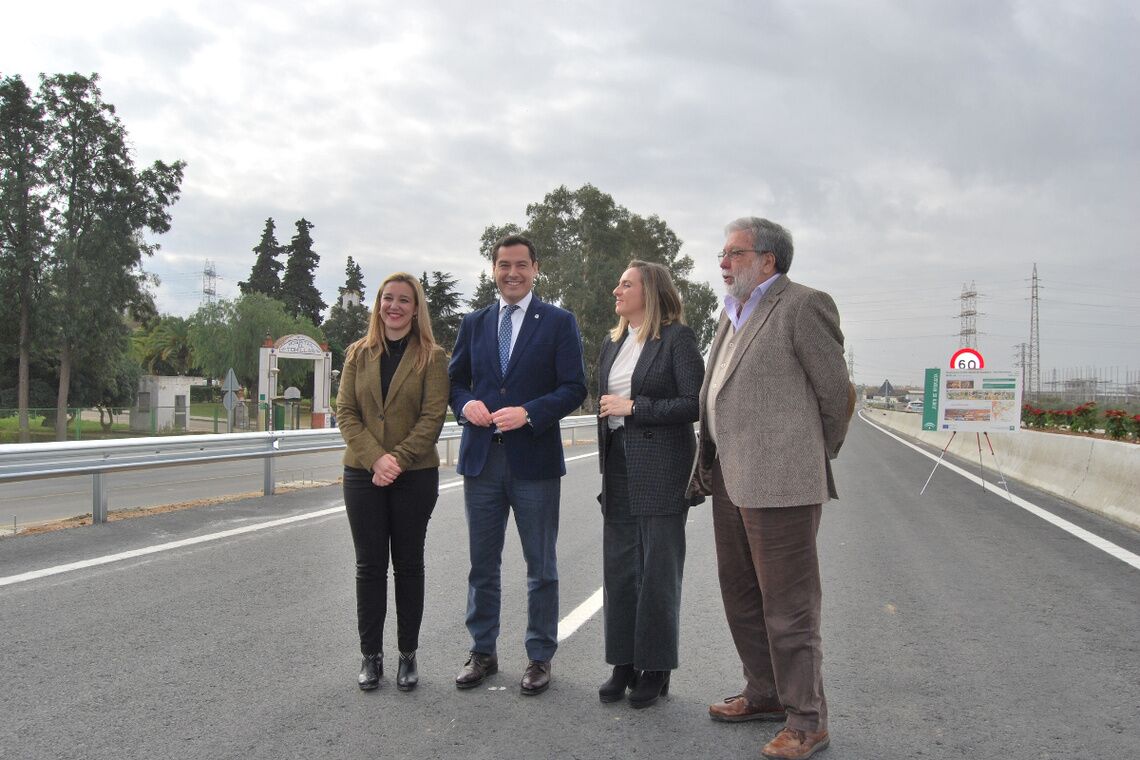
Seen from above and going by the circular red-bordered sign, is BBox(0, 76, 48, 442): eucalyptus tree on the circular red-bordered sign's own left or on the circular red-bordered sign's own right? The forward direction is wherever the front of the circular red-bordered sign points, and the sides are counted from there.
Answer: on the circular red-bordered sign's own right

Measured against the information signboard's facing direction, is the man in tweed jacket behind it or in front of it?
in front

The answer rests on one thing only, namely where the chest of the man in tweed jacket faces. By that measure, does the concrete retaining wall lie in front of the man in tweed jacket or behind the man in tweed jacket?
behind

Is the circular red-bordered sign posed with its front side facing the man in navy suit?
yes

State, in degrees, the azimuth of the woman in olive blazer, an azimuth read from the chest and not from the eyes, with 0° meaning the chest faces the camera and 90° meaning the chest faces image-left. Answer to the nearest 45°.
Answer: approximately 0°

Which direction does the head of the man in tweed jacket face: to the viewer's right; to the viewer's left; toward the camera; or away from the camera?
to the viewer's left
